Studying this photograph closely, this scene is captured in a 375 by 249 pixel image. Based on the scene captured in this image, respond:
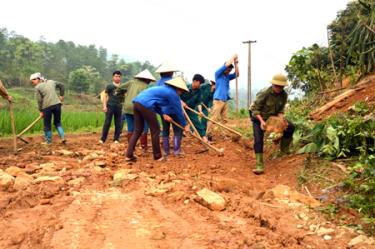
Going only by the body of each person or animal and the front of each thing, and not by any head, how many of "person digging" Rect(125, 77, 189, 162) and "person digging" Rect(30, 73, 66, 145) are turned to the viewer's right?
1

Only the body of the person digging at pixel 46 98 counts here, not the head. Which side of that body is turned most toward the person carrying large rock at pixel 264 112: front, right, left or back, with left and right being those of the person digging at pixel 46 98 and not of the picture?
back

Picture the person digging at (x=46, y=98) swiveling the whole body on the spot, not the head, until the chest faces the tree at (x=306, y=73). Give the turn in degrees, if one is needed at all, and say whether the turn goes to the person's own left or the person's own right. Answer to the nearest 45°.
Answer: approximately 135° to the person's own right

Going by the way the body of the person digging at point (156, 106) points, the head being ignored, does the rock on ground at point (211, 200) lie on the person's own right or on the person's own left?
on the person's own right

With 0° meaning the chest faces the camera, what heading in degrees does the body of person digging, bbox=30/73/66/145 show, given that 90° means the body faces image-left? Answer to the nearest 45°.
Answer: approximately 135°

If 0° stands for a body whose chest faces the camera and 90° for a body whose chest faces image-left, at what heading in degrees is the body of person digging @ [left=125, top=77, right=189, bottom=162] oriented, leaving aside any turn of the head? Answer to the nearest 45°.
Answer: approximately 270°

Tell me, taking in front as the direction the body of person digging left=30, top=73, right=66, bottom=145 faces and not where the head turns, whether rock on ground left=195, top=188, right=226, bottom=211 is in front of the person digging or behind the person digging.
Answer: behind

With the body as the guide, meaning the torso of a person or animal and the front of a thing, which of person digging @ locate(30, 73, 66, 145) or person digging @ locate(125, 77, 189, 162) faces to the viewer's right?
person digging @ locate(125, 77, 189, 162)
